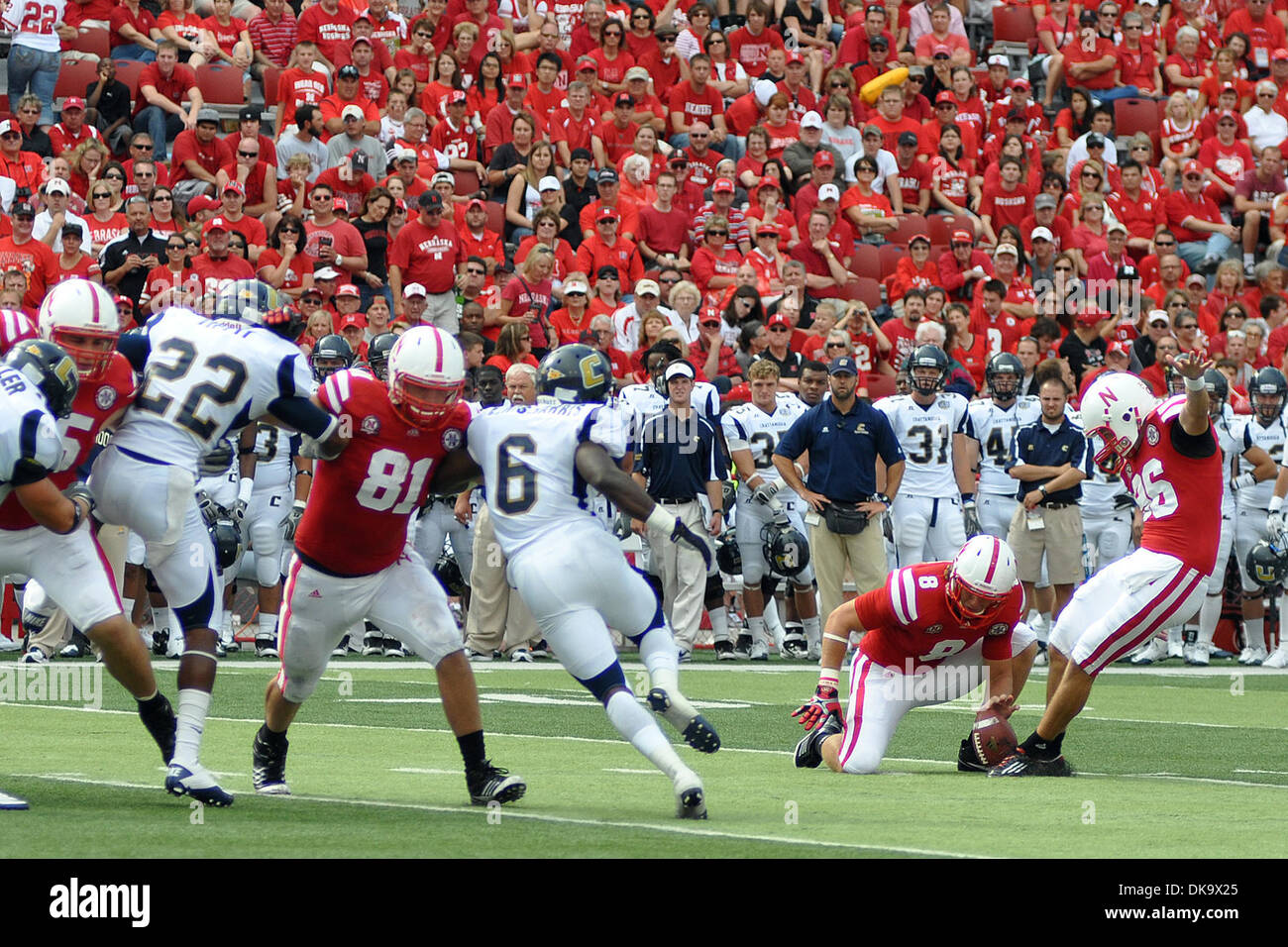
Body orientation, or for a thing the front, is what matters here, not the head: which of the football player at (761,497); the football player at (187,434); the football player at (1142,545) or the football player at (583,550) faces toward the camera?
the football player at (761,497)

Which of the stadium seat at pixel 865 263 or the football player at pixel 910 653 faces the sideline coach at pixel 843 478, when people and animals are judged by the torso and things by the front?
the stadium seat

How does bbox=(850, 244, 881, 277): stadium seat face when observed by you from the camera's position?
facing the viewer

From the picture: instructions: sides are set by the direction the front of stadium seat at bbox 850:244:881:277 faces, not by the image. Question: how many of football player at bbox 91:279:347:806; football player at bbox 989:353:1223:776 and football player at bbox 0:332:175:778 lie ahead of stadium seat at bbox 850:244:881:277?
3

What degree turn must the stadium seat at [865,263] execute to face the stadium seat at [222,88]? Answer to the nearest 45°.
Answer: approximately 90° to its right

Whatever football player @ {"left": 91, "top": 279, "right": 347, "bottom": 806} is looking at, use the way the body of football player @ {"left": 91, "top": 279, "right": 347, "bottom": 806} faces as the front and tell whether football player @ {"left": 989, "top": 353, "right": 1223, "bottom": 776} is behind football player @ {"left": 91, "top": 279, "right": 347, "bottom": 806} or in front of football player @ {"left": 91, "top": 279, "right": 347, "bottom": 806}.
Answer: in front

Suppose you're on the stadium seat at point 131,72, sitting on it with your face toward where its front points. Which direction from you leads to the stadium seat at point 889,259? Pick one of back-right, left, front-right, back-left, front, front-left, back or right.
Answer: left

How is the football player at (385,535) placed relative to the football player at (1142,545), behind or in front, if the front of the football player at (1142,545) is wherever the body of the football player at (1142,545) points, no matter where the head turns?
in front

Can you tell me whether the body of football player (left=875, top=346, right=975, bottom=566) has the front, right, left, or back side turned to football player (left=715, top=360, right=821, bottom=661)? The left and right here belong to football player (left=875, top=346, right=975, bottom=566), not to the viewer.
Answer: right

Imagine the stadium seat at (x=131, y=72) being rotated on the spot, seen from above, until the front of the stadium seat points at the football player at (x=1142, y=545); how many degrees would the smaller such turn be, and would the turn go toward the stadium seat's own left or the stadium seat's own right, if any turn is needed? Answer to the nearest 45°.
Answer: approximately 45° to the stadium seat's own left

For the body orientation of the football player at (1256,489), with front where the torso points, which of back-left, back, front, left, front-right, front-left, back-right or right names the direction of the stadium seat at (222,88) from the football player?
right

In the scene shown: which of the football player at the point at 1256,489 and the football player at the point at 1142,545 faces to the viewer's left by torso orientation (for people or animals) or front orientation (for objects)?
the football player at the point at 1142,545

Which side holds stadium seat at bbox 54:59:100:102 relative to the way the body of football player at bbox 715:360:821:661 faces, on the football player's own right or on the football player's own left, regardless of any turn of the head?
on the football player's own right

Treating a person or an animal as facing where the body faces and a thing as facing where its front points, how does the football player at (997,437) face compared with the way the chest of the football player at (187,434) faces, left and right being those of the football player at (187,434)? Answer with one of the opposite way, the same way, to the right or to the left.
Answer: the opposite way
